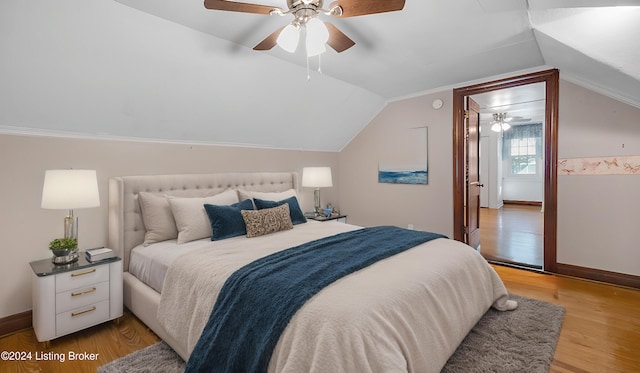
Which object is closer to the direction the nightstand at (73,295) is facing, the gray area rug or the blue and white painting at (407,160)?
the gray area rug

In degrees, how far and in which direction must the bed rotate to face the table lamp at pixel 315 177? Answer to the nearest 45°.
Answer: approximately 135° to its left

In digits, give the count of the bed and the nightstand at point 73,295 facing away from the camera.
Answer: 0

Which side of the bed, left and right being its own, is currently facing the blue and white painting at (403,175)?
left

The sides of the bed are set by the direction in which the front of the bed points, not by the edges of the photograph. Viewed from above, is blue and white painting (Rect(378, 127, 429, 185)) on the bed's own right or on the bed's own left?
on the bed's own left

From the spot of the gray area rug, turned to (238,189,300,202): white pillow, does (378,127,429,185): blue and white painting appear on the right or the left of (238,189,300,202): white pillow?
right

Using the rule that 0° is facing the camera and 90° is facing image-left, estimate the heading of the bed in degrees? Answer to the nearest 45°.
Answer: approximately 315°

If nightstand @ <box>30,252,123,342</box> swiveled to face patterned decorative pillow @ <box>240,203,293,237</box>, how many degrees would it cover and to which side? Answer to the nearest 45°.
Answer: approximately 45° to its left

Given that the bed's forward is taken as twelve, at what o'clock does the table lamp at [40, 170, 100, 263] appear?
The table lamp is roughly at 5 o'clock from the bed.

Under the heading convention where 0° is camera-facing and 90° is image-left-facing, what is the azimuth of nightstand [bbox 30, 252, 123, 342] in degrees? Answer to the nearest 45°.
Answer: approximately 315°
